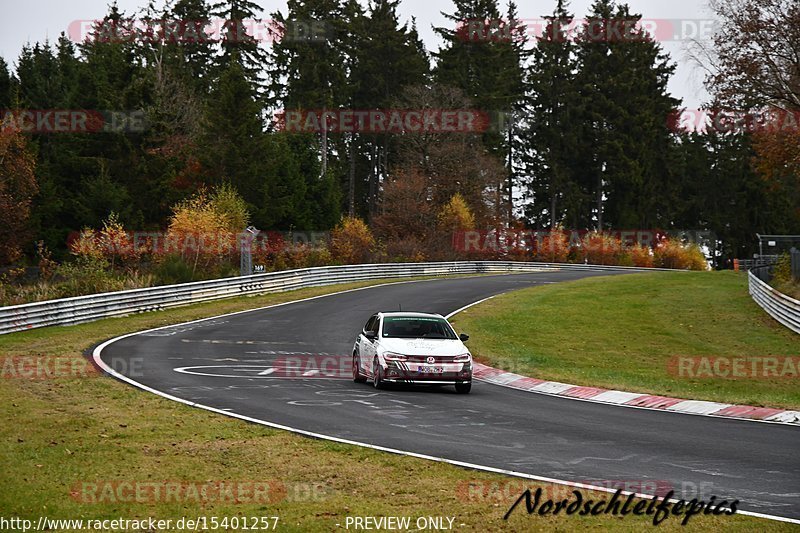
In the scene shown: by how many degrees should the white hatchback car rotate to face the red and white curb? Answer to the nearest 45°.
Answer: approximately 90° to its left

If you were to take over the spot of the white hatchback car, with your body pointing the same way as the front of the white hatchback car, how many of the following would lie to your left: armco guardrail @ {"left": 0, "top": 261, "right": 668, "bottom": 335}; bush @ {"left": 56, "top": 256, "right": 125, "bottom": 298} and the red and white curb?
1

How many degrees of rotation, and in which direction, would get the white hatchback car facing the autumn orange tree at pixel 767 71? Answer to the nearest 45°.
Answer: approximately 135° to its left

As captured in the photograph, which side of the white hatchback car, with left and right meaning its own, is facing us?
front

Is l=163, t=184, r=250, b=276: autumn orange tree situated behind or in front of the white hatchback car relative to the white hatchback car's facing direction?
behind

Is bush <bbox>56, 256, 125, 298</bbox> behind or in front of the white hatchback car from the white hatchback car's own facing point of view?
behind

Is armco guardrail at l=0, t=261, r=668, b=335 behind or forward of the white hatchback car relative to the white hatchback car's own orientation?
behind

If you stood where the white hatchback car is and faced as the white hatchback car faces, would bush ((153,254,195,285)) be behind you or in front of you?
behind

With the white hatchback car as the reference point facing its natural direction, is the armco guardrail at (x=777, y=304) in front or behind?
behind
